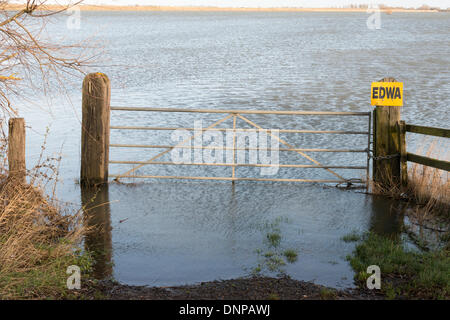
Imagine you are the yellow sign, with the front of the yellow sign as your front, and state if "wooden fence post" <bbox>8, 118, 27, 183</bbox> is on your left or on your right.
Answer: on your right

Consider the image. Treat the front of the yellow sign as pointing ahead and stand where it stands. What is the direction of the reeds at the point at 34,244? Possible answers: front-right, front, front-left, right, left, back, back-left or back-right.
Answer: front-right

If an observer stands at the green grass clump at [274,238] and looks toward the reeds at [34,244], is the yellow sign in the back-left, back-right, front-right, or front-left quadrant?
back-right

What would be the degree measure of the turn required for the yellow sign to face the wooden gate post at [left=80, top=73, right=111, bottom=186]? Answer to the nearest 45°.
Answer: approximately 90° to its right

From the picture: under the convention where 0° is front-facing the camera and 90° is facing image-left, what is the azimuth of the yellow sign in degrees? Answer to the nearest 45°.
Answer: approximately 0°

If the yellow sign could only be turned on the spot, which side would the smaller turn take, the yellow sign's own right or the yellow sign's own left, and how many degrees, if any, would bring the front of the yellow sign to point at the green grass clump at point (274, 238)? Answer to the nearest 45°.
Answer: approximately 45° to the yellow sign's own right

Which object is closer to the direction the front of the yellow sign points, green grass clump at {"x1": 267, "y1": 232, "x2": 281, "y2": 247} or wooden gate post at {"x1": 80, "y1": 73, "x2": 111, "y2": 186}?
the green grass clump
